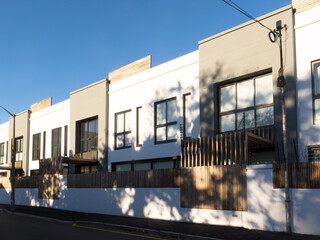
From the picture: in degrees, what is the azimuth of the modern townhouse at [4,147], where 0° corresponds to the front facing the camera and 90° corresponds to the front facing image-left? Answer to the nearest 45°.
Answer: approximately 45°

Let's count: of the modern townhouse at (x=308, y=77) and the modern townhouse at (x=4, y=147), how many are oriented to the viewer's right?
0

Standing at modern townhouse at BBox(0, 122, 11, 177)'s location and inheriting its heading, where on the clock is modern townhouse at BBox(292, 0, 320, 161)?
modern townhouse at BBox(292, 0, 320, 161) is roughly at 10 o'clock from modern townhouse at BBox(0, 122, 11, 177).

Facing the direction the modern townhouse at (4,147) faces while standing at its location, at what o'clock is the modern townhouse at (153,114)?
the modern townhouse at (153,114) is roughly at 10 o'clock from the modern townhouse at (4,147).

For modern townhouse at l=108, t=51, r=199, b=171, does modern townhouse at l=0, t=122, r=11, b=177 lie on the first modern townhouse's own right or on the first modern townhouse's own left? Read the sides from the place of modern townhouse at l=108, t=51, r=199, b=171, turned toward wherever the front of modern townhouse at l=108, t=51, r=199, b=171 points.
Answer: on the first modern townhouse's own right

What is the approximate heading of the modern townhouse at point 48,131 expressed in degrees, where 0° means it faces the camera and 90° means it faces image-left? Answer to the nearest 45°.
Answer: approximately 45°

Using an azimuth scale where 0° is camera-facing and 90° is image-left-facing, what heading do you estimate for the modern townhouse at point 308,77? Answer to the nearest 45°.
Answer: approximately 45°
